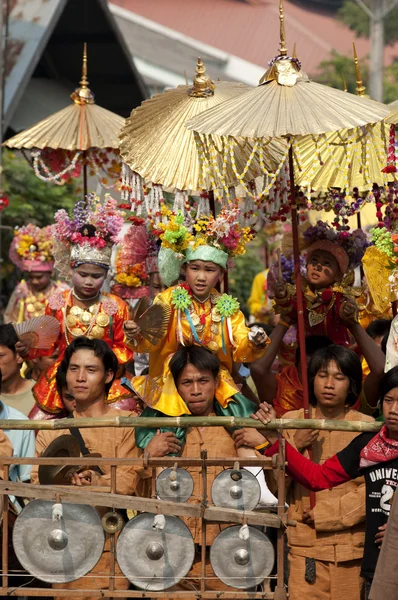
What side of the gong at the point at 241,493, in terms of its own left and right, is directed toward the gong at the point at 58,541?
right

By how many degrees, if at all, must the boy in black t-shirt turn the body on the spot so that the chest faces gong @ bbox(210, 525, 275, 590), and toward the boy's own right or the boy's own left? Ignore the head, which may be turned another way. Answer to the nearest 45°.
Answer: approximately 90° to the boy's own right

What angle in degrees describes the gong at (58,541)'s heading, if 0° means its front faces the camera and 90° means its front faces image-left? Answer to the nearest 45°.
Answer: approximately 0°

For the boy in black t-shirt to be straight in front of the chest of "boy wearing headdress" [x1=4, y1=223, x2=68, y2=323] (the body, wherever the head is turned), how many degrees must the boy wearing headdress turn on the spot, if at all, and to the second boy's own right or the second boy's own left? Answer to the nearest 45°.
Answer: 0° — they already face them

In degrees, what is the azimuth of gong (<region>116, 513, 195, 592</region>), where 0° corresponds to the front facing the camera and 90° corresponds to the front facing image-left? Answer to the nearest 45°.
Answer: approximately 0°

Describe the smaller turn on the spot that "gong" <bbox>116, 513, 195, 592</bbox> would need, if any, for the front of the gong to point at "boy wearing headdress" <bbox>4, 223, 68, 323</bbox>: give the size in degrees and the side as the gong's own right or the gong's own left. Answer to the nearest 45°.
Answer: approximately 180°

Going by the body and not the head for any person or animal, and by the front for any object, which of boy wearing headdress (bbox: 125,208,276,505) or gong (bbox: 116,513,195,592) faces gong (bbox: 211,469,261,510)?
the boy wearing headdress
